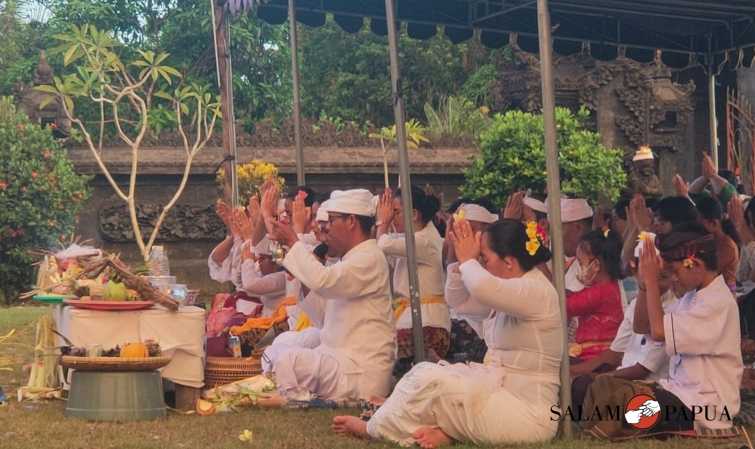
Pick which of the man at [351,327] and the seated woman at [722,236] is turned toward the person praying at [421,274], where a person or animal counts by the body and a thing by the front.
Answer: the seated woman

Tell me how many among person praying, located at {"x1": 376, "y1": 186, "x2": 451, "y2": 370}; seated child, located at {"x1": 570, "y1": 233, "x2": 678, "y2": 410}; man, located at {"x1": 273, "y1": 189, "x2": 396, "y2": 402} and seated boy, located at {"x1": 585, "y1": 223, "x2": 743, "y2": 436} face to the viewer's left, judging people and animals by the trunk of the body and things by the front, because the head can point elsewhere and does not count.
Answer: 4

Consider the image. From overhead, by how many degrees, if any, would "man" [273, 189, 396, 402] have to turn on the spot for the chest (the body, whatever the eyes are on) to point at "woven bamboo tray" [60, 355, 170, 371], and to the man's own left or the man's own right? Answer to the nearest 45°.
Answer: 0° — they already face it

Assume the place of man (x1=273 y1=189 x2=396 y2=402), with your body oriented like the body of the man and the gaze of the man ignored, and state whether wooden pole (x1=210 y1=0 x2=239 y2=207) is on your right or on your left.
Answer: on your right

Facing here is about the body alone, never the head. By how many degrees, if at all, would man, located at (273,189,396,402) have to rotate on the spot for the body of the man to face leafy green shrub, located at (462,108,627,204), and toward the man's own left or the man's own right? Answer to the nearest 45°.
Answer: approximately 90° to the man's own right

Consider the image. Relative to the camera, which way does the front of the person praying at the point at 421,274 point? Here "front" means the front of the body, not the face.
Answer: to the viewer's left

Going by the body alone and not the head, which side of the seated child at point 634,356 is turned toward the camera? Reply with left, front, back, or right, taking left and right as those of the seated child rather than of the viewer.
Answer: left

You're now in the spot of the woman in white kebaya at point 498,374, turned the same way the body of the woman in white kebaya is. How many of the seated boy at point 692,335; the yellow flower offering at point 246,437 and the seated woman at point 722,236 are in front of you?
1

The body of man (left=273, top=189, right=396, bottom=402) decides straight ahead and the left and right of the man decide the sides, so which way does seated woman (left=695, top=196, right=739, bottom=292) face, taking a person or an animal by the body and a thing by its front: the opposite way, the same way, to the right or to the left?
the same way

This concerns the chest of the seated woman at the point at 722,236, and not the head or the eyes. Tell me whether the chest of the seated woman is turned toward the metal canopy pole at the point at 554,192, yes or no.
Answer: no

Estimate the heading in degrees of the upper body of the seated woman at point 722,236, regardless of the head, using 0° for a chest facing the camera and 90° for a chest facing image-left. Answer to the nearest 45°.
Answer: approximately 90°

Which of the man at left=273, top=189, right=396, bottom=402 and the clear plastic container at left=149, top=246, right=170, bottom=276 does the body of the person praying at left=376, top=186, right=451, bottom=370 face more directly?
the clear plastic container

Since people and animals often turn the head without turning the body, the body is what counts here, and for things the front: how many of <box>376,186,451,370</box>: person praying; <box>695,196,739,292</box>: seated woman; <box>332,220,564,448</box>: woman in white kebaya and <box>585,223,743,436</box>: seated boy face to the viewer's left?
4

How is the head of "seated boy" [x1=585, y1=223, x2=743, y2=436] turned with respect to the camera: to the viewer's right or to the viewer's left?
to the viewer's left

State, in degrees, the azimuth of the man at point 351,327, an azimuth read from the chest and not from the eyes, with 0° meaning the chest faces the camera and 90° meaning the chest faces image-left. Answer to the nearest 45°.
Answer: approximately 90°

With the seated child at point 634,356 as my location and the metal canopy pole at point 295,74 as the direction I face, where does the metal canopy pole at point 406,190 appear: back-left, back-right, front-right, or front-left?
front-left

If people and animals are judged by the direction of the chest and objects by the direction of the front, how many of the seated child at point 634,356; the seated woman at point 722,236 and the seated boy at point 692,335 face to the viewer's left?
3

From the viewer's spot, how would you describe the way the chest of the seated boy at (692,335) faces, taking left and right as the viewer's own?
facing to the left of the viewer

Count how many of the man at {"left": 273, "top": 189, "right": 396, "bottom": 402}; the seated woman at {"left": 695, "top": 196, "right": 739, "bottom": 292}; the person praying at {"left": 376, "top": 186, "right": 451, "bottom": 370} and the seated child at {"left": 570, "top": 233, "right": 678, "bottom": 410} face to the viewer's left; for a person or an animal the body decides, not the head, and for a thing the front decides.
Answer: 4

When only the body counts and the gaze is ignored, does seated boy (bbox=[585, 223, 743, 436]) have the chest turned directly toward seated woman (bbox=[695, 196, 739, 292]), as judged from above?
no

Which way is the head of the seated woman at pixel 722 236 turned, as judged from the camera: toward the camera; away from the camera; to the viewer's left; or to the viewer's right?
to the viewer's left
